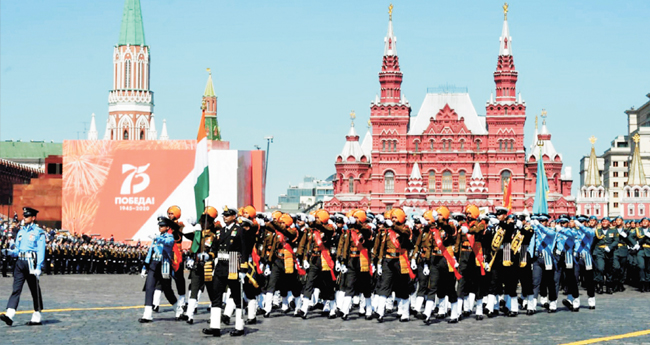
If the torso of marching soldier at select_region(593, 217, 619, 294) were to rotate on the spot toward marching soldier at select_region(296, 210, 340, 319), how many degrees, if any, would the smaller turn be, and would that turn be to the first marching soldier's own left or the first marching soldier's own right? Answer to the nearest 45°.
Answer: approximately 45° to the first marching soldier's own right

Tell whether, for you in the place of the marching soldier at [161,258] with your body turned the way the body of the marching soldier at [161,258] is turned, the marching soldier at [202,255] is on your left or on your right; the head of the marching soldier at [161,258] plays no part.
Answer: on your left

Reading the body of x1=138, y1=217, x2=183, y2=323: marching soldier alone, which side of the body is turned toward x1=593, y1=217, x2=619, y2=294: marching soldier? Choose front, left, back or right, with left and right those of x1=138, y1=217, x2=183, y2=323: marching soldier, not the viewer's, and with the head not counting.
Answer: back

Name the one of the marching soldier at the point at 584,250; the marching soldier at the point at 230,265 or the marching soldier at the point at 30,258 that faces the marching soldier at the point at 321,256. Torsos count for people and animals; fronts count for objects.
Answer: the marching soldier at the point at 584,250

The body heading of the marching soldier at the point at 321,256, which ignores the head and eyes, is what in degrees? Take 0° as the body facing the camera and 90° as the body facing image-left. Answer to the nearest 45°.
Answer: approximately 45°

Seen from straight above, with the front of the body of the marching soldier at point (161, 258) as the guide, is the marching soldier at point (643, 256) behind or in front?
behind

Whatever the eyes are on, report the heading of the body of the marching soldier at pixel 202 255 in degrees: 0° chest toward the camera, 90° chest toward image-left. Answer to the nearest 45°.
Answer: approximately 45°

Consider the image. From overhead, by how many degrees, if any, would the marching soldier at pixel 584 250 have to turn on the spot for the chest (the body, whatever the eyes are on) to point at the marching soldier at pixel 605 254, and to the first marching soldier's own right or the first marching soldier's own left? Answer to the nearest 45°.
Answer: approximately 135° to the first marching soldier's own right

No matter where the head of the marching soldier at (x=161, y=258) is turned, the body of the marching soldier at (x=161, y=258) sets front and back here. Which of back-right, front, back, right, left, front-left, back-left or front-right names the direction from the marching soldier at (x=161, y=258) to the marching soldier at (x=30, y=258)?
front-right

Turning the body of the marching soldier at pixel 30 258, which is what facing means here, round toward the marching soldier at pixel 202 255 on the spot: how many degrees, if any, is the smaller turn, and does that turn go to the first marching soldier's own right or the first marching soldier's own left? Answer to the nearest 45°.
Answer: approximately 135° to the first marching soldier's own left

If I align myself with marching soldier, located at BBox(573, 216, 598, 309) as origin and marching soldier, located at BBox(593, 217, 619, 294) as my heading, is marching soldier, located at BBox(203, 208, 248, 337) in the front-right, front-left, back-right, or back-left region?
back-left
